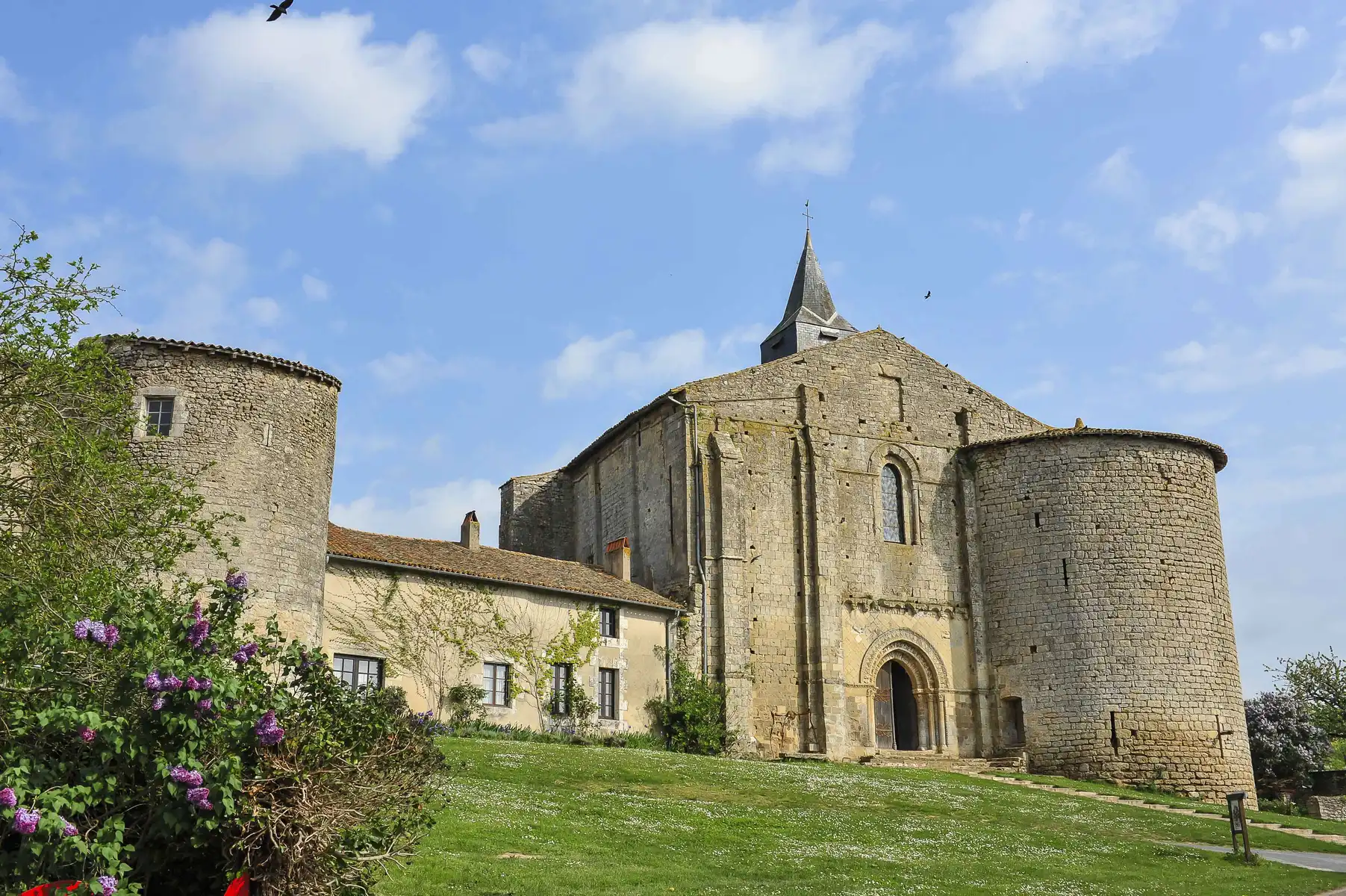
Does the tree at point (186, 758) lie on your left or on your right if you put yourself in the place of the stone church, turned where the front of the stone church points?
on your right

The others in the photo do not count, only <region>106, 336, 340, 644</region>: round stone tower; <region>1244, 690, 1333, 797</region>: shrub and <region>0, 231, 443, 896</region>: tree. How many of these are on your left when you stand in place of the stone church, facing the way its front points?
1

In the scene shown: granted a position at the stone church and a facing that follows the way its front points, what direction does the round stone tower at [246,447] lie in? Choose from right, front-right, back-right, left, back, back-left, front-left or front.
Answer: right

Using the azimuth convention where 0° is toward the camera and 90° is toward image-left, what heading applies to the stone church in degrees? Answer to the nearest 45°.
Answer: approximately 315°

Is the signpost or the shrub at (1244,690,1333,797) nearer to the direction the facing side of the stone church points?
the signpost

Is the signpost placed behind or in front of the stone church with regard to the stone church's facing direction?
in front

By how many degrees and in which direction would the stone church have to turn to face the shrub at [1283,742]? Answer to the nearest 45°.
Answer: approximately 90° to its left

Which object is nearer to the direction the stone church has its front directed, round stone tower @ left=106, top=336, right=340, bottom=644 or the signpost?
the signpost

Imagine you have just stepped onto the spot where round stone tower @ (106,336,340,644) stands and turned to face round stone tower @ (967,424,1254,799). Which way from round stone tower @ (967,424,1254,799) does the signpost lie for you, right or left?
right

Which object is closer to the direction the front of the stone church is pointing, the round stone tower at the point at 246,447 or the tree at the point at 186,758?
the tree
